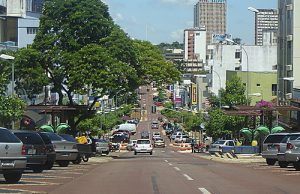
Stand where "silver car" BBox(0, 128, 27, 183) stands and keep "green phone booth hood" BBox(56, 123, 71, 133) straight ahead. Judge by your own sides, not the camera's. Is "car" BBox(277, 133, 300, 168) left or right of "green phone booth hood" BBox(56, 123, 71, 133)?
right

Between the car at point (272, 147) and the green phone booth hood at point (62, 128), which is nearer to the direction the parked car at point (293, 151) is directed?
the car

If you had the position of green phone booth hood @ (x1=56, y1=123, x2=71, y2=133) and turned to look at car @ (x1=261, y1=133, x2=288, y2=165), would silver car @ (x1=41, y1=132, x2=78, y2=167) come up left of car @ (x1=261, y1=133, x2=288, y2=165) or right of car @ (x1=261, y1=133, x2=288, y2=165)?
right
